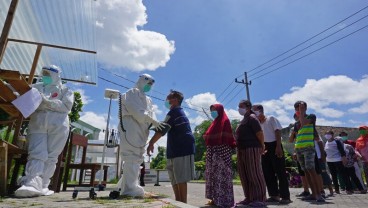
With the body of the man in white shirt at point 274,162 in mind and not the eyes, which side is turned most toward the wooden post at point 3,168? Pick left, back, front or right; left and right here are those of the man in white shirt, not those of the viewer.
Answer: front

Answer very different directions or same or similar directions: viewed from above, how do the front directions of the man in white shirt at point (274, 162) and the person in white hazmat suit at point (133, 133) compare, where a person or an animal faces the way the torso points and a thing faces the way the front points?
very different directions

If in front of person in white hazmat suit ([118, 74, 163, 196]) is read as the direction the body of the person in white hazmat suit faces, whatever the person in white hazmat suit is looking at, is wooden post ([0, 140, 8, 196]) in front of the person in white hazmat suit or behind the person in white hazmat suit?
behind

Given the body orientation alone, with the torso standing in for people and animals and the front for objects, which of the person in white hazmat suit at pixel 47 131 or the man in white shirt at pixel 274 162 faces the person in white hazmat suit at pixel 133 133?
the man in white shirt

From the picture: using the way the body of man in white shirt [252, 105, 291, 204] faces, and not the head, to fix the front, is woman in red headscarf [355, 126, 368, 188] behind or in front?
behind

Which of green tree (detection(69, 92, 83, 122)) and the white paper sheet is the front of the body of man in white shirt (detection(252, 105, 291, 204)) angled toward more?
the white paper sheet

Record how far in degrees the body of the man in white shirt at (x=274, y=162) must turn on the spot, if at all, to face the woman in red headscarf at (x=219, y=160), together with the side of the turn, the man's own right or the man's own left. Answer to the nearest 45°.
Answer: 0° — they already face them

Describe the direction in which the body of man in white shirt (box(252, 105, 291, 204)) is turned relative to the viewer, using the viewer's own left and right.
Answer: facing the viewer and to the left of the viewer

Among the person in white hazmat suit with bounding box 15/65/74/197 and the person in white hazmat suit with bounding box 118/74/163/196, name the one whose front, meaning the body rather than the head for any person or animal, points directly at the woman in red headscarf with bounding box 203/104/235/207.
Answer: the person in white hazmat suit with bounding box 118/74/163/196

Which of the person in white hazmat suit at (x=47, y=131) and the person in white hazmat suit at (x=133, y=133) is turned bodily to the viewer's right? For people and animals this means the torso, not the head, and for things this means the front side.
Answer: the person in white hazmat suit at (x=133, y=133)

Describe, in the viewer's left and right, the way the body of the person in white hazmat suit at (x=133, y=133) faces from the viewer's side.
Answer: facing to the right of the viewer
